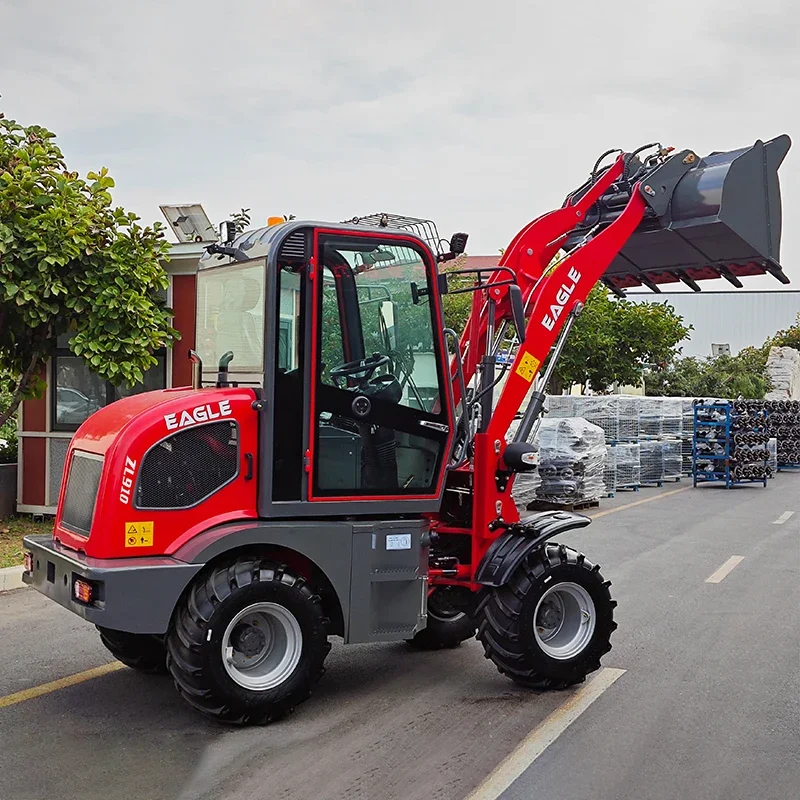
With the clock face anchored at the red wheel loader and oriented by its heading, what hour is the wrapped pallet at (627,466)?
The wrapped pallet is roughly at 11 o'clock from the red wheel loader.

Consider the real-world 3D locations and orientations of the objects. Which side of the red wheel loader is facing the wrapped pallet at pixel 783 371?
front

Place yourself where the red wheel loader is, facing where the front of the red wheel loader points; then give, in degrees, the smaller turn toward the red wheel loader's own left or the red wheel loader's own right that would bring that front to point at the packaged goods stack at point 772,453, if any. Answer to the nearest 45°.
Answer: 0° — it already faces it

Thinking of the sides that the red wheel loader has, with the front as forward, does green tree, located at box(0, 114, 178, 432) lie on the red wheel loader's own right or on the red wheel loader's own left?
on the red wheel loader's own left

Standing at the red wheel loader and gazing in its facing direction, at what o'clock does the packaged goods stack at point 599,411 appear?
The packaged goods stack is roughly at 11 o'clock from the red wheel loader.

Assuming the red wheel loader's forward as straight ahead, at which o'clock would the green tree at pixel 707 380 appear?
The green tree is roughly at 11 o'clock from the red wheel loader.

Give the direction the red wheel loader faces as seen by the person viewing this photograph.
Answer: facing away from the viewer and to the right of the viewer

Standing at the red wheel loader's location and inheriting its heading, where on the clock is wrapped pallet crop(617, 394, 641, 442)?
The wrapped pallet is roughly at 11 o'clock from the red wheel loader.

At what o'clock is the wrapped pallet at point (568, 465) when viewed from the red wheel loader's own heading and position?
The wrapped pallet is roughly at 11 o'clock from the red wheel loader.

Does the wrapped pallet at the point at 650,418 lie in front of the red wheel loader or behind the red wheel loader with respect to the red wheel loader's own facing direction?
in front

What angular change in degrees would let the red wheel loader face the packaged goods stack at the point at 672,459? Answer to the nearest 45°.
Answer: approximately 45° to its left
